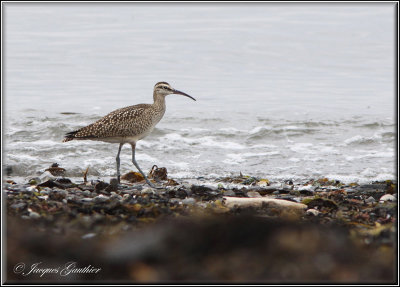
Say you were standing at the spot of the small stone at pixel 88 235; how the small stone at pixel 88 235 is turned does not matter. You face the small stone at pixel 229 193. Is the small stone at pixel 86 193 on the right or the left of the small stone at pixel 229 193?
left

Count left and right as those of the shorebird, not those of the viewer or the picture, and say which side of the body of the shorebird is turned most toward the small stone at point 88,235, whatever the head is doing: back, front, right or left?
right

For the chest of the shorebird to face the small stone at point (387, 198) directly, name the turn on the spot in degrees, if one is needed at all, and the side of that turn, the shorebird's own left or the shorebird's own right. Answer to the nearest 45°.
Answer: approximately 45° to the shorebird's own right

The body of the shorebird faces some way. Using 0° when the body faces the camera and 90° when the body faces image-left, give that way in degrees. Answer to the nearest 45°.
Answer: approximately 270°

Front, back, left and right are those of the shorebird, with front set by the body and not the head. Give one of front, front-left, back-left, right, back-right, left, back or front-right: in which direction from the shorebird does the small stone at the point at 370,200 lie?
front-right

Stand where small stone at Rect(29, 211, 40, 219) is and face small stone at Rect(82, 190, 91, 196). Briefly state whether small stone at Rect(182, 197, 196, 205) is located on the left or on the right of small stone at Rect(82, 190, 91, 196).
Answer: right

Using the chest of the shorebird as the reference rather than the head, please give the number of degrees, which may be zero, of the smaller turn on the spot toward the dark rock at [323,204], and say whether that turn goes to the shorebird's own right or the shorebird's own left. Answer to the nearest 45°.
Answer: approximately 45° to the shorebird's own right

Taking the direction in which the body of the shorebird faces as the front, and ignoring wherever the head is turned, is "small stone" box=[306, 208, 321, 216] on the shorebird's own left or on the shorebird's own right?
on the shorebird's own right

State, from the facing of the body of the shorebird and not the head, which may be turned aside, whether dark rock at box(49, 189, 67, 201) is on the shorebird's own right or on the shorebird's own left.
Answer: on the shorebird's own right

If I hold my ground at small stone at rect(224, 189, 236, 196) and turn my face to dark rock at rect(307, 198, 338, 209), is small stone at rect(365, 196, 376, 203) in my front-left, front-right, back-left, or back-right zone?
front-left
